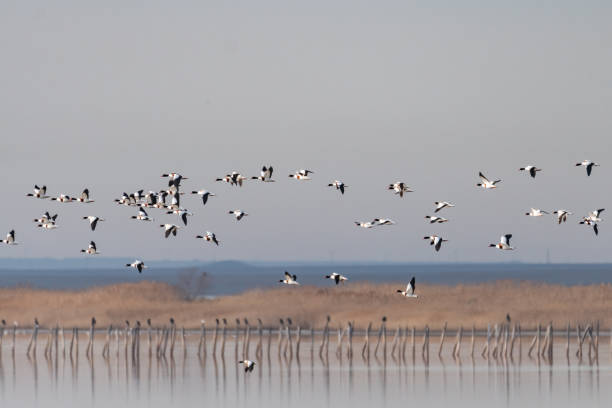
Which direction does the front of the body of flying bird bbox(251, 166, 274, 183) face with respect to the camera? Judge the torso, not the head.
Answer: to the viewer's left

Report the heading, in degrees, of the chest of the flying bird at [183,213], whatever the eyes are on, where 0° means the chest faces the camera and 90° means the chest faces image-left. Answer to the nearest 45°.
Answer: approximately 90°

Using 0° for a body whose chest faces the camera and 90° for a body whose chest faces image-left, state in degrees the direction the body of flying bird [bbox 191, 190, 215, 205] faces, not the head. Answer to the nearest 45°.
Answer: approximately 90°

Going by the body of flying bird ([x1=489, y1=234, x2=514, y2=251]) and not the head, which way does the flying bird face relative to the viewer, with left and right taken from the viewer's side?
facing to the left of the viewer

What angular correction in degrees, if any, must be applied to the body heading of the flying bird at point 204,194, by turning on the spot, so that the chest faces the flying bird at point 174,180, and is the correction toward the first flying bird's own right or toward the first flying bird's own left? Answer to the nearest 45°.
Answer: approximately 45° to the first flying bird's own right

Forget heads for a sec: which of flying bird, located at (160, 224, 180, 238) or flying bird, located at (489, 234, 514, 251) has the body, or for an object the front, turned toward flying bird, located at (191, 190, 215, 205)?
flying bird, located at (489, 234, 514, 251)

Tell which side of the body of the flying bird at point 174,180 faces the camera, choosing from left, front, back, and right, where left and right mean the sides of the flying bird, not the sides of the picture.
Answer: left

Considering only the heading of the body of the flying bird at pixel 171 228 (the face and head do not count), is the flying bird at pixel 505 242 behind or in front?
behind

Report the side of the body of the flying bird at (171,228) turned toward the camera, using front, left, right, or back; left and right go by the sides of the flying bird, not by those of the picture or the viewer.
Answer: left
